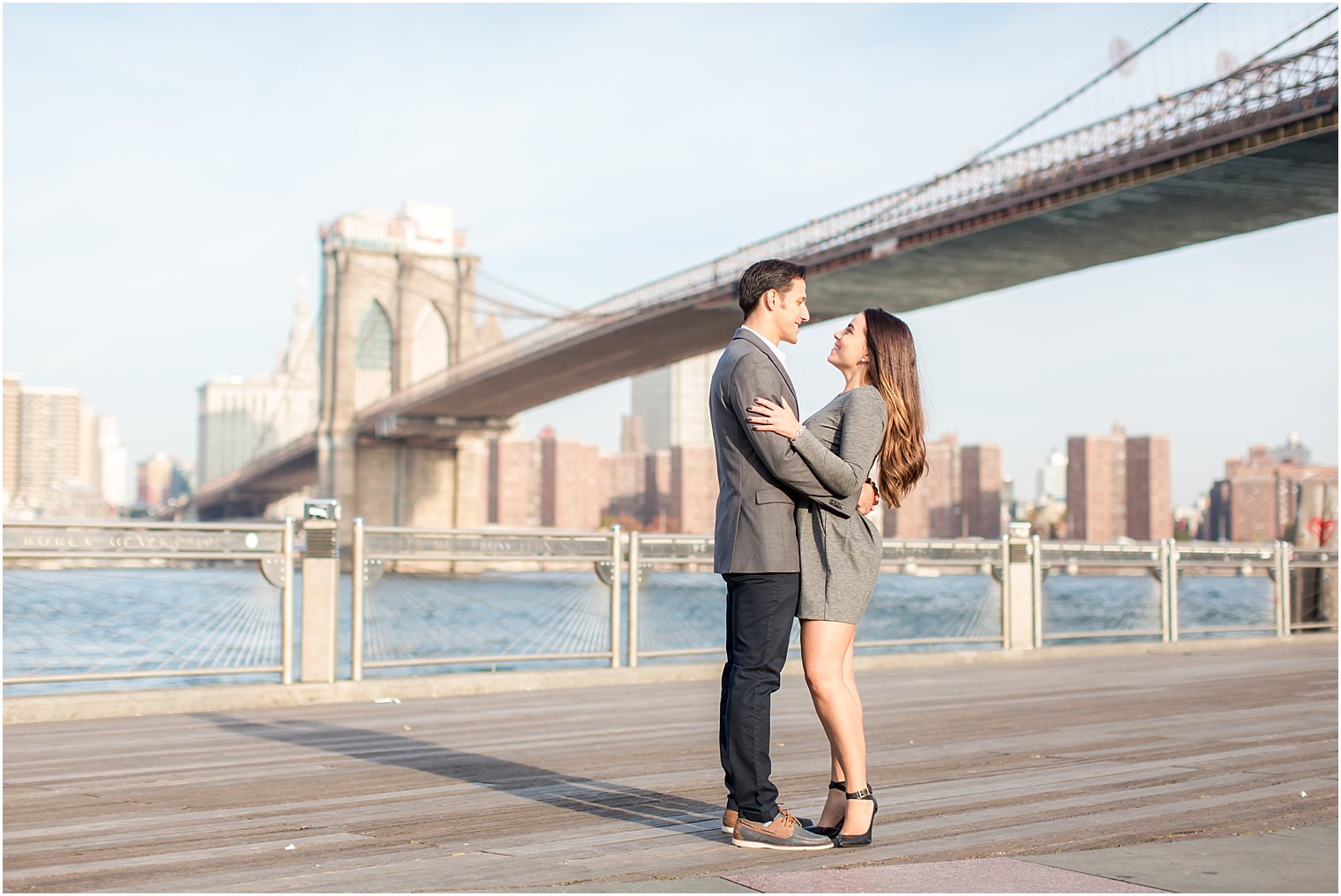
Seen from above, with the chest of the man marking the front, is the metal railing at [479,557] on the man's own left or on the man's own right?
on the man's own left

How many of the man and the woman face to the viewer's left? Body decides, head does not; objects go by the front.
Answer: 1

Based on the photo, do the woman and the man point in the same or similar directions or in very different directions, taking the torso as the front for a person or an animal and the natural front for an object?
very different directions

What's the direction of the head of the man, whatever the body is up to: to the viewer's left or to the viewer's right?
to the viewer's right

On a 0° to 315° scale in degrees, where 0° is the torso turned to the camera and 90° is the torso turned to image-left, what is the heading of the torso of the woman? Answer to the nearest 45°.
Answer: approximately 90°

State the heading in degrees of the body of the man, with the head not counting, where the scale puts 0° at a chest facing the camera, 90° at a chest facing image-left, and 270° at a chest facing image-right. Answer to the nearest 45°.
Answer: approximately 270°

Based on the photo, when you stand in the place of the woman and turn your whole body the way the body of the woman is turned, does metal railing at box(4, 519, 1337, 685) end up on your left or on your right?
on your right

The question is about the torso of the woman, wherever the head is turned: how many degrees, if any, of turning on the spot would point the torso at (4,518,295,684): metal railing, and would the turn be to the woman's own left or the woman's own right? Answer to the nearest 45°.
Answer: approximately 45° to the woman's own right

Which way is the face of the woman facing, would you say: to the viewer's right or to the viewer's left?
to the viewer's left

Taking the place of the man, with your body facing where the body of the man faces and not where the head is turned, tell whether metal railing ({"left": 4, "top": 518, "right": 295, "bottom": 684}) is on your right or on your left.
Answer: on your left
